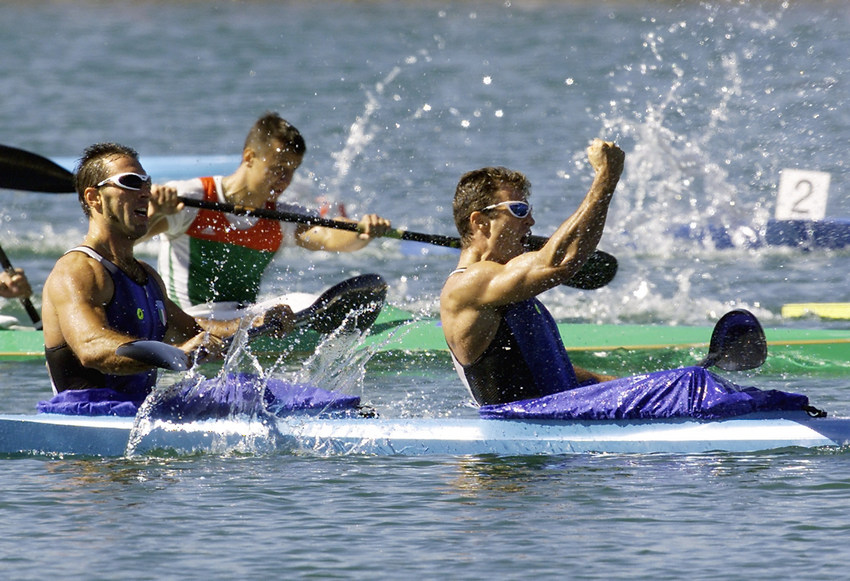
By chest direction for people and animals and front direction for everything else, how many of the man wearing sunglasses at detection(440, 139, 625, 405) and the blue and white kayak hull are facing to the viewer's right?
2

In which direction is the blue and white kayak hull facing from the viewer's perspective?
to the viewer's right

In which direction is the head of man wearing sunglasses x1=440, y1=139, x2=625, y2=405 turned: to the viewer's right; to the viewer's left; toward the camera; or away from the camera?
to the viewer's right

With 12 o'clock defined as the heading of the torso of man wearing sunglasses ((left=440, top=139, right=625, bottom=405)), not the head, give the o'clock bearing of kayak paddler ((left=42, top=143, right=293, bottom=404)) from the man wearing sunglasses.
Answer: The kayak paddler is roughly at 6 o'clock from the man wearing sunglasses.

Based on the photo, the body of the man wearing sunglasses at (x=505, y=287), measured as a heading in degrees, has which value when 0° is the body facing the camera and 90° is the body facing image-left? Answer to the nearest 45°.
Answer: approximately 270°

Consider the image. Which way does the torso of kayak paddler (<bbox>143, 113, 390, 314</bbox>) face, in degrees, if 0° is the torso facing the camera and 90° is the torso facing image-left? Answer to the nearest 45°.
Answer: approximately 315°
